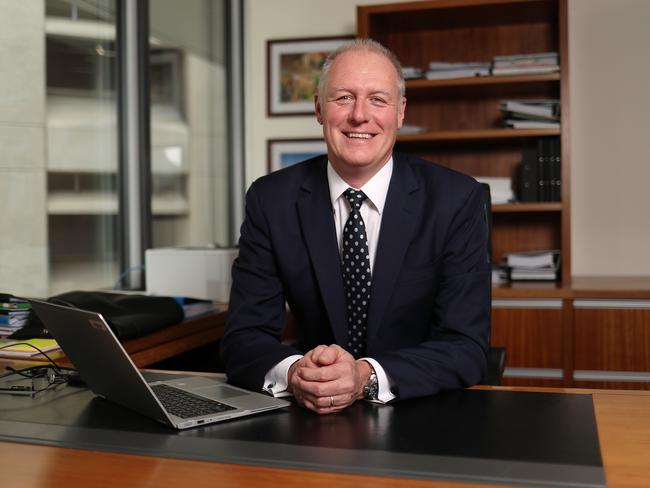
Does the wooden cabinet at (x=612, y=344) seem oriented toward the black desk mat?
yes

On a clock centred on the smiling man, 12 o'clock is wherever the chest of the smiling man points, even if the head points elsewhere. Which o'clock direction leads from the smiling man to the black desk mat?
The black desk mat is roughly at 12 o'clock from the smiling man.

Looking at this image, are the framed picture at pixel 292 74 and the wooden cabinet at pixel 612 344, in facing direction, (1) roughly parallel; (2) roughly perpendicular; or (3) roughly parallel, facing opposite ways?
roughly parallel

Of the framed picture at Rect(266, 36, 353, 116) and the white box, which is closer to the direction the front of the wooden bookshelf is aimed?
the white box

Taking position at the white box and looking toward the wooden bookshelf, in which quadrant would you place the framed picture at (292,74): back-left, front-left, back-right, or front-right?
front-left

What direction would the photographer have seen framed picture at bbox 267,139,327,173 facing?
facing the viewer

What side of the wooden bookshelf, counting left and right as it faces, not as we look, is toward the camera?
front

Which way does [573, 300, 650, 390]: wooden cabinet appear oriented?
toward the camera

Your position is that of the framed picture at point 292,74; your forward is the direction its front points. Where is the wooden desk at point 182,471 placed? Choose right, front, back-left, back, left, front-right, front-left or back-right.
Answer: front

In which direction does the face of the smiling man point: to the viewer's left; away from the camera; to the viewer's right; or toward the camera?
toward the camera

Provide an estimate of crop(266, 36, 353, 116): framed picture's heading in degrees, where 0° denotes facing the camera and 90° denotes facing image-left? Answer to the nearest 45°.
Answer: approximately 0°

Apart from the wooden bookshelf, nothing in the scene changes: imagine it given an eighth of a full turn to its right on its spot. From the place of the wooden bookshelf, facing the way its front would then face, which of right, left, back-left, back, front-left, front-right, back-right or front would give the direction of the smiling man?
front-left

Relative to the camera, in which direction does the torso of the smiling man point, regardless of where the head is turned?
toward the camera
